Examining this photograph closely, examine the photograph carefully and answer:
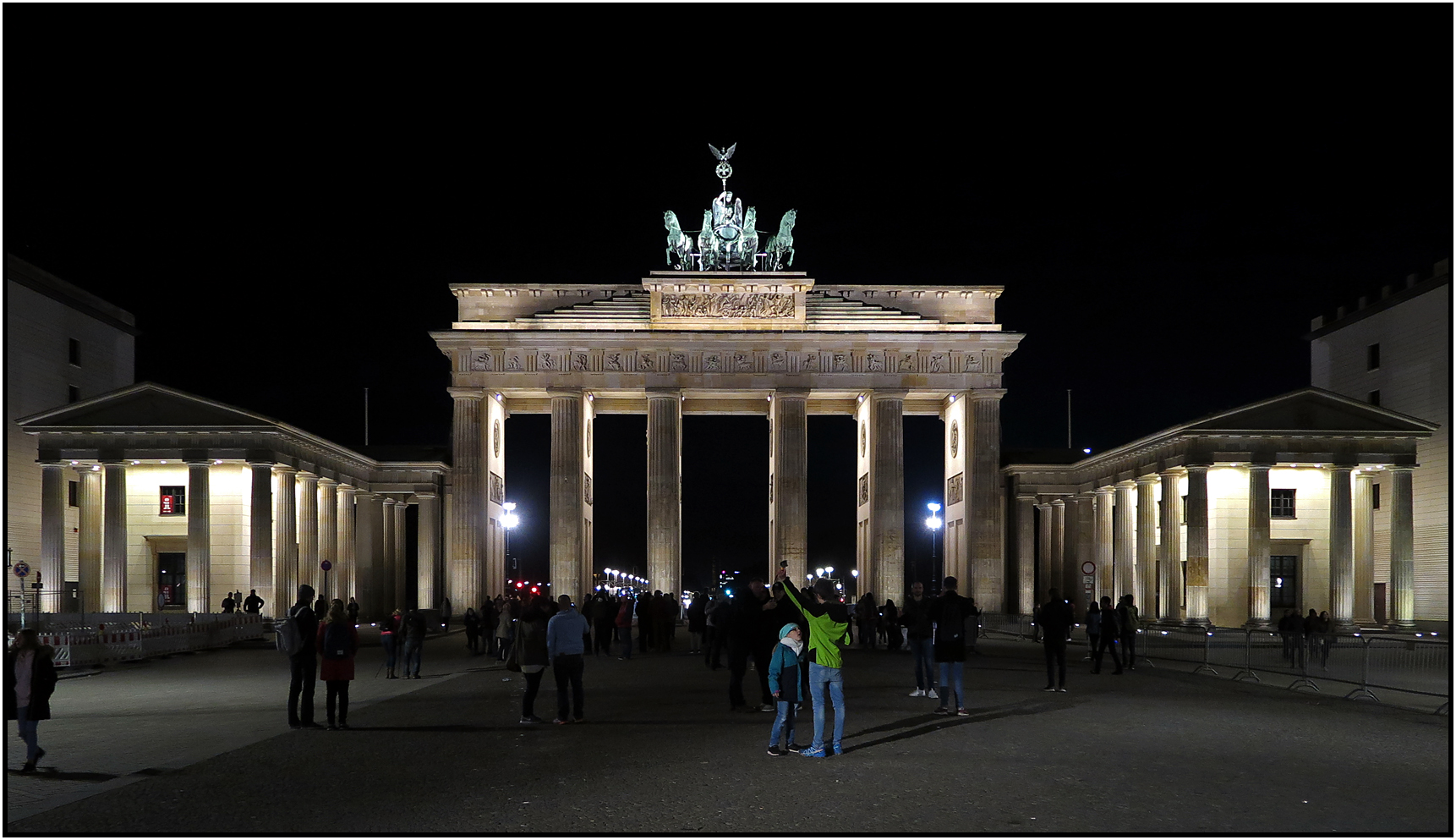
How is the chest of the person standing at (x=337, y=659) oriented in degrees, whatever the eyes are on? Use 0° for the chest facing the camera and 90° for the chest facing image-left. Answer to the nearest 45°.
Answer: approximately 180°

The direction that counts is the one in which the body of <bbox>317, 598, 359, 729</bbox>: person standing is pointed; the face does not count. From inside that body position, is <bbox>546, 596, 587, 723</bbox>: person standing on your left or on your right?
on your right

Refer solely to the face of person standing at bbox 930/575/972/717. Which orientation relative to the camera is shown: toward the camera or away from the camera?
away from the camera

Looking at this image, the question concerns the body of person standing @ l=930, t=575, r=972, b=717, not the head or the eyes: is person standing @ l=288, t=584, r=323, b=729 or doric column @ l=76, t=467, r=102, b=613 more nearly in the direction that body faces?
the doric column

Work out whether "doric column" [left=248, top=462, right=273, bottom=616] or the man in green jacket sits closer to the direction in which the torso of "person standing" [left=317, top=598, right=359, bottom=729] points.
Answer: the doric column

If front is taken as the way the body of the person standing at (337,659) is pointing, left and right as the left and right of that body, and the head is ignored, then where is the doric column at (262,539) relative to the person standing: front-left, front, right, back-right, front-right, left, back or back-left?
front

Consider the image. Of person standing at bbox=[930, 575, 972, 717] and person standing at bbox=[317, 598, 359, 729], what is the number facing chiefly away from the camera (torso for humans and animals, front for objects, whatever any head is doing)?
2

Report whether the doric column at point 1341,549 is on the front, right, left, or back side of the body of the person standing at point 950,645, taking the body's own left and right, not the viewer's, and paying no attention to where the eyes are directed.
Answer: front

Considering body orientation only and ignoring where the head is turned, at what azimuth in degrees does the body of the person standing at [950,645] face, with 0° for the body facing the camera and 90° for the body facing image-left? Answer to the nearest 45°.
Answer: approximately 180°

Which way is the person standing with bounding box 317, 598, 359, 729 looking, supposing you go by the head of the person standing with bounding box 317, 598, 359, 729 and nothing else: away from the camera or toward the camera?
away from the camera
